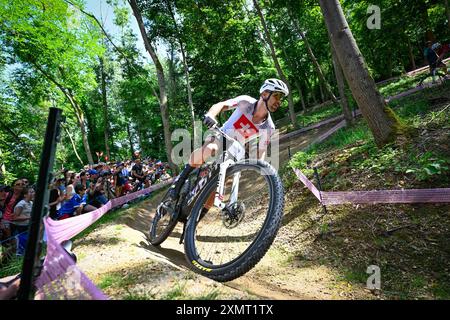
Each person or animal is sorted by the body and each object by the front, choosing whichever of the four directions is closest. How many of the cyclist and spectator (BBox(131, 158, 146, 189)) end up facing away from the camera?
0

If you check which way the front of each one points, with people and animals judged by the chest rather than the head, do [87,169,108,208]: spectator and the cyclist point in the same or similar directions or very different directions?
same or similar directions

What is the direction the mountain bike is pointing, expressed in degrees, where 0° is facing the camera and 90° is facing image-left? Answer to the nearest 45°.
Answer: approximately 315°

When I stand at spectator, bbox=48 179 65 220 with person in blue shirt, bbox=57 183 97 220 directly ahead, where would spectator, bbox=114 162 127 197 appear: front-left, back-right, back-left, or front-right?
front-left

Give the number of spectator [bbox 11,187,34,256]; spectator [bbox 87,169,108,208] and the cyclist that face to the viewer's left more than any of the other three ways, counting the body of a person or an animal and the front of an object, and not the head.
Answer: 0

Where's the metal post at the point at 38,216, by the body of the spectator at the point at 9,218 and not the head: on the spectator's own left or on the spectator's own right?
on the spectator's own right

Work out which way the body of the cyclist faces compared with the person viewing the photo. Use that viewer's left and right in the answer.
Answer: facing the viewer and to the right of the viewer

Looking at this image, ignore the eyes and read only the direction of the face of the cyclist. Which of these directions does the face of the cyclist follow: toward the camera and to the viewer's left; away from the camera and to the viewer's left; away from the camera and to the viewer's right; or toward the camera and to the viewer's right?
toward the camera and to the viewer's right

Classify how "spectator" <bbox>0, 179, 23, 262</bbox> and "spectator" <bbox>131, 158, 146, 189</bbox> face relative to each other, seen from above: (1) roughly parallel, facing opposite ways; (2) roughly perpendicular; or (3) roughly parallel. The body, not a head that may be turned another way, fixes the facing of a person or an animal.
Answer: roughly perpendicular

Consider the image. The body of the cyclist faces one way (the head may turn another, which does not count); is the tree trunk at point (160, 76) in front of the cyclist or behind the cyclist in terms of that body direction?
behind

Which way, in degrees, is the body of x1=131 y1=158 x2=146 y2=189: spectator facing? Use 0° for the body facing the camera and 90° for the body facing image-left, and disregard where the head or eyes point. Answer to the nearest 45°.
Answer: approximately 315°
